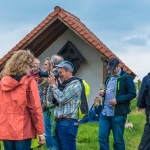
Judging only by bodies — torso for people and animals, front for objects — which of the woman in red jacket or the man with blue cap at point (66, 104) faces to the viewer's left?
the man with blue cap

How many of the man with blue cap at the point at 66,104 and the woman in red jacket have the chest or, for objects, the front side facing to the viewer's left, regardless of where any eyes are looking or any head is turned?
1

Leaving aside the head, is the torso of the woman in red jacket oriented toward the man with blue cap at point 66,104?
yes

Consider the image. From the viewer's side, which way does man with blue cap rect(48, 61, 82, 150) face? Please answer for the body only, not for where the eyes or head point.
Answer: to the viewer's left

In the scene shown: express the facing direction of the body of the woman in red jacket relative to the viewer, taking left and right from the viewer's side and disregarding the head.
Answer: facing away from the viewer and to the right of the viewer
